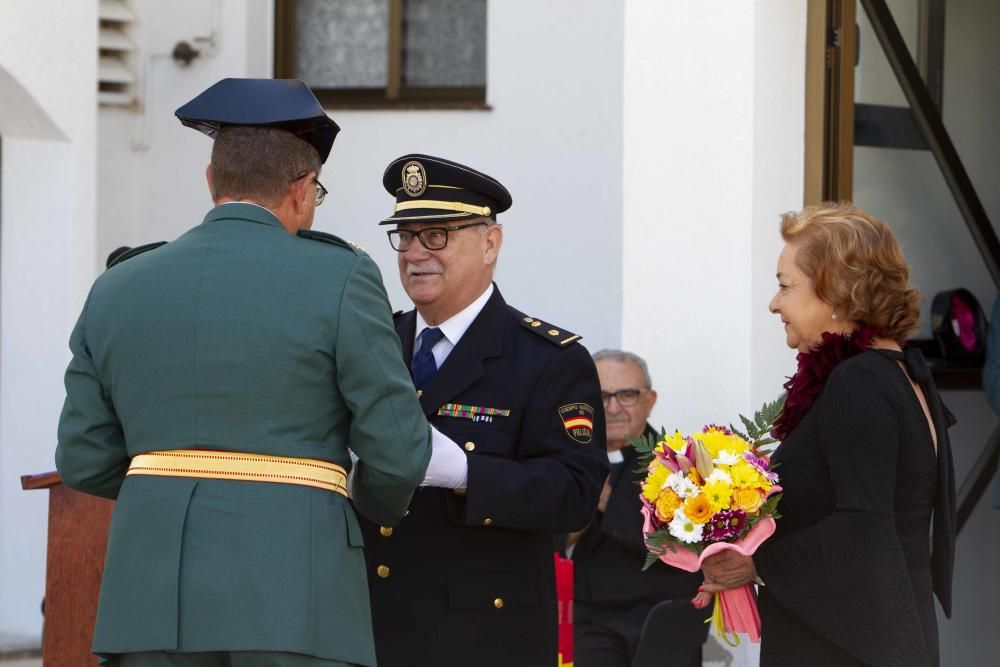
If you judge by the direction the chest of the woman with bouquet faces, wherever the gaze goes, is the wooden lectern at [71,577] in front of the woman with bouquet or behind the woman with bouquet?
in front

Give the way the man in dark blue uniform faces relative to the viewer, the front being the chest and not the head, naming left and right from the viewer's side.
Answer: facing the viewer and to the left of the viewer

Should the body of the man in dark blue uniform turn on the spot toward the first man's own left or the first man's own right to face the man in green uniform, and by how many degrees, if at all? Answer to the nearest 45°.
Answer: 0° — they already face them

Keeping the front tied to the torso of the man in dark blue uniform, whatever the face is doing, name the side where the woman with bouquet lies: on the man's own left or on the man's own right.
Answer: on the man's own left

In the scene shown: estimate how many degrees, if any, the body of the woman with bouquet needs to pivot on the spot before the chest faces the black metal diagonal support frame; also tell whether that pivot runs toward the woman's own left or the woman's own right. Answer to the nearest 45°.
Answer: approximately 90° to the woman's own right

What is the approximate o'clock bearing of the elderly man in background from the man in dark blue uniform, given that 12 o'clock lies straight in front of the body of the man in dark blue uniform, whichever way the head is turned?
The elderly man in background is roughly at 5 o'clock from the man in dark blue uniform.

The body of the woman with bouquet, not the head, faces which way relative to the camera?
to the viewer's left

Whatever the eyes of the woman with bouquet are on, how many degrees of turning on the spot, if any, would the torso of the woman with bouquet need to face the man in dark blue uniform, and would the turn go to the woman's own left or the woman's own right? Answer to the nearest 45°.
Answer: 0° — they already face them

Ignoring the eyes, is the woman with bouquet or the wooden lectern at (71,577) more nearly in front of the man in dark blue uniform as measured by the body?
the wooden lectern

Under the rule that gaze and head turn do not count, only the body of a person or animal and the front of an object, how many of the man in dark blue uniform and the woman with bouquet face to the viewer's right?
0

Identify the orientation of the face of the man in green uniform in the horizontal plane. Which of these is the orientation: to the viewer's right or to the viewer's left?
to the viewer's right

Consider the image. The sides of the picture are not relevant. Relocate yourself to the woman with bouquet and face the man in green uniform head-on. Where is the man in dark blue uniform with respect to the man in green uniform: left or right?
right

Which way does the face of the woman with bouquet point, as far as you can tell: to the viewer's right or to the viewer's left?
to the viewer's left
